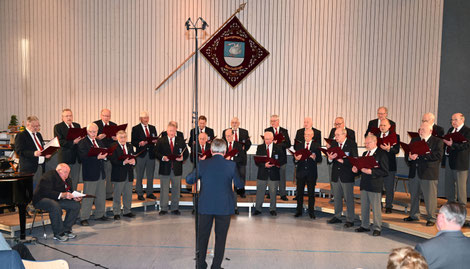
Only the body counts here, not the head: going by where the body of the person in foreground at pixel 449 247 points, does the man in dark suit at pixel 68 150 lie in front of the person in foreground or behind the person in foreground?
in front

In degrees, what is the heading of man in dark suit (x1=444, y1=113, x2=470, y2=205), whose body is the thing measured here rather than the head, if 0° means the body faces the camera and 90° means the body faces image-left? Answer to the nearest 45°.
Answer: approximately 45°

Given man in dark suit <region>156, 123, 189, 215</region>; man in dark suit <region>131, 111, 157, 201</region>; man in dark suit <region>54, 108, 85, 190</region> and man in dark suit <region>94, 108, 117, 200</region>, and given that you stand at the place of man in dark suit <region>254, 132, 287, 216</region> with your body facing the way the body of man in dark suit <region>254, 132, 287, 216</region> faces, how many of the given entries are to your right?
4

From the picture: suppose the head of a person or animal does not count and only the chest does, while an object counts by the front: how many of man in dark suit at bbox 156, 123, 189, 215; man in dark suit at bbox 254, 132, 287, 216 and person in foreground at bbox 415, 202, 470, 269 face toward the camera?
2

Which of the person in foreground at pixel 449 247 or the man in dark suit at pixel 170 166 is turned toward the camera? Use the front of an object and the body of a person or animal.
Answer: the man in dark suit

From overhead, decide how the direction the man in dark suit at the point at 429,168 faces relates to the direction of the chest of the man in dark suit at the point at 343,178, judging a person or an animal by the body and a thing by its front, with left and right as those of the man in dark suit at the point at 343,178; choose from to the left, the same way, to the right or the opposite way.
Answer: the same way

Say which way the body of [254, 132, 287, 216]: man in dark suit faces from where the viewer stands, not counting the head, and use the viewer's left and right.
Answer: facing the viewer

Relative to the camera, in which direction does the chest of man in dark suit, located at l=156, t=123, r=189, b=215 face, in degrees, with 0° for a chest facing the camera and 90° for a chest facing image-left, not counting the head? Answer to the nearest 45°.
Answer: approximately 0°

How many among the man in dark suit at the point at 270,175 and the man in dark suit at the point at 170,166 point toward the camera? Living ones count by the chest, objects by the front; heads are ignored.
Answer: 2

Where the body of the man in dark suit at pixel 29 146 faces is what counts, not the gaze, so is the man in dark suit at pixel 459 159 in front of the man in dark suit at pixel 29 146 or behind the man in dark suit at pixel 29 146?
in front

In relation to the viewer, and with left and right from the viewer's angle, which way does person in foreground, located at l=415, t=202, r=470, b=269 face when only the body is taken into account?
facing away from the viewer and to the left of the viewer

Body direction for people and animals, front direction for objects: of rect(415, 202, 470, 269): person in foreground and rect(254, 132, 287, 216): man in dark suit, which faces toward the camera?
the man in dark suit
